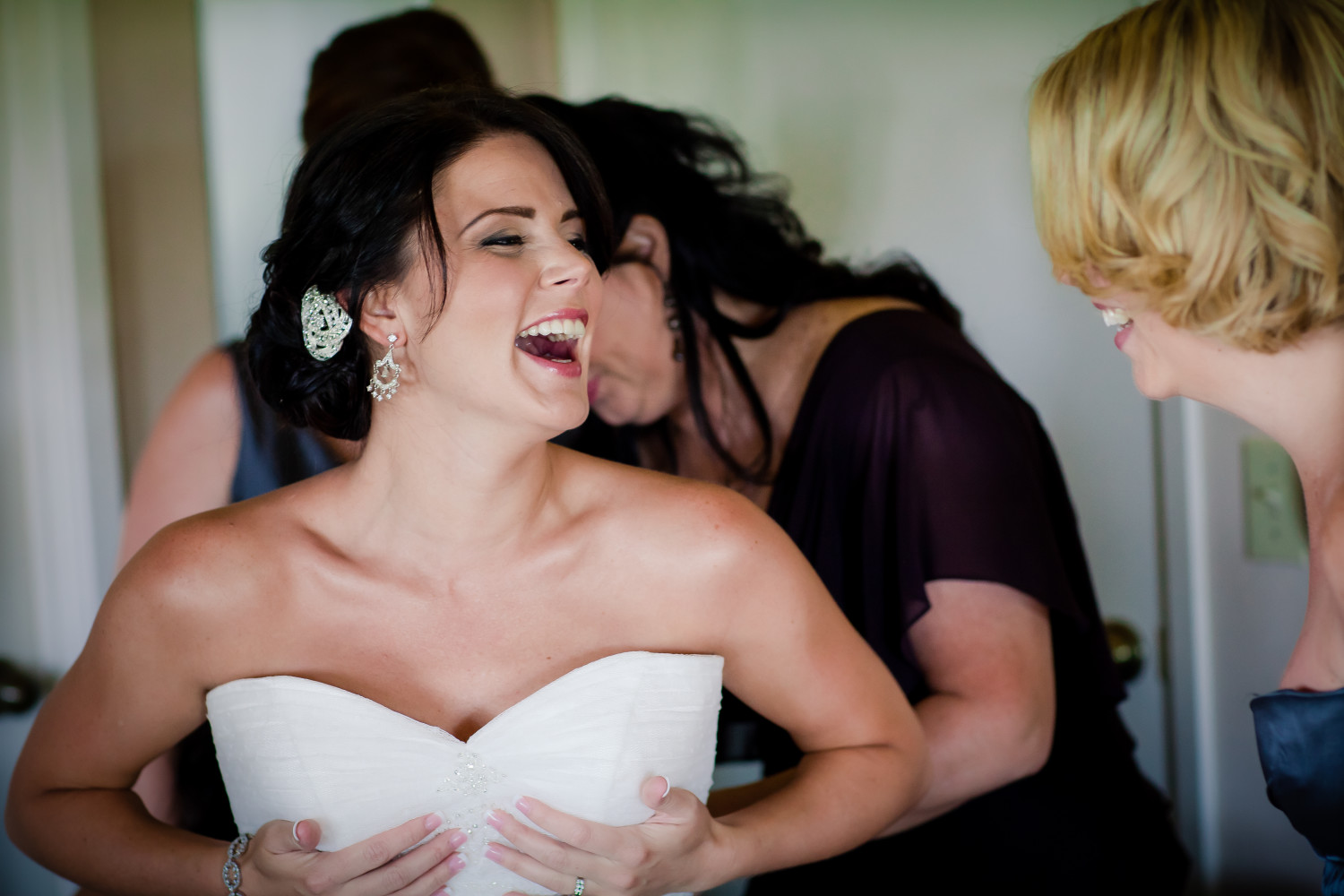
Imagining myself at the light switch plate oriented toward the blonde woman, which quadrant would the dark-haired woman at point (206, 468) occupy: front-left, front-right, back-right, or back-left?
front-right

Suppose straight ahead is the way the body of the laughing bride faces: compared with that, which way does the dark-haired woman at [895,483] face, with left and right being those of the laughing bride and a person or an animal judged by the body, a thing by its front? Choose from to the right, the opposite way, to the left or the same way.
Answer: to the right

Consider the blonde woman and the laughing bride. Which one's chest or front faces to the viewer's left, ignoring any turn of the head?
the blonde woman

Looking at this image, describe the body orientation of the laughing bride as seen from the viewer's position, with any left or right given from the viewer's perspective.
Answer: facing the viewer

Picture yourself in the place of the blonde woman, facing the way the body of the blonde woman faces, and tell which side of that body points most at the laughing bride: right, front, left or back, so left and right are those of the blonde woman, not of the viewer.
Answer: front

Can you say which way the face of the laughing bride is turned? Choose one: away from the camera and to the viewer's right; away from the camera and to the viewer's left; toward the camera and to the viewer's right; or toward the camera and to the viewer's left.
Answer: toward the camera and to the viewer's right

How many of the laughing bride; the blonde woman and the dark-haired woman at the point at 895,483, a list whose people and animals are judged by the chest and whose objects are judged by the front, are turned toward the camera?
1

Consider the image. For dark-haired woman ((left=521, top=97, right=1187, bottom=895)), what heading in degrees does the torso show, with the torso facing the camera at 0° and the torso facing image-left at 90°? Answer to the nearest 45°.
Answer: approximately 90°

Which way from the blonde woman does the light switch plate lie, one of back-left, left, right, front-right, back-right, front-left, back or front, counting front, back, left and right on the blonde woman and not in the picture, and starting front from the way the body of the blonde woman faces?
right

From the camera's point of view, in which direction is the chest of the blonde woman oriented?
to the viewer's left
